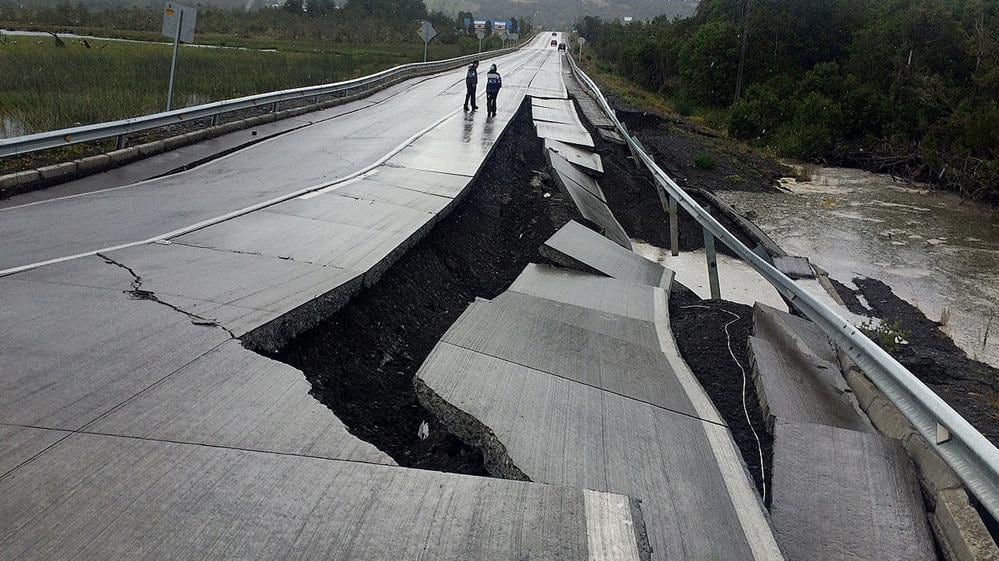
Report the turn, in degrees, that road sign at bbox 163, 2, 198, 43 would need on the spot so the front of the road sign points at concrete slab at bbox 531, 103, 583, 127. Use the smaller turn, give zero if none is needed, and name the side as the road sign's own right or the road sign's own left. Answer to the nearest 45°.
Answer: approximately 45° to the road sign's own right

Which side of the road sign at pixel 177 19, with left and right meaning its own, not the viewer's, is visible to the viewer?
back
